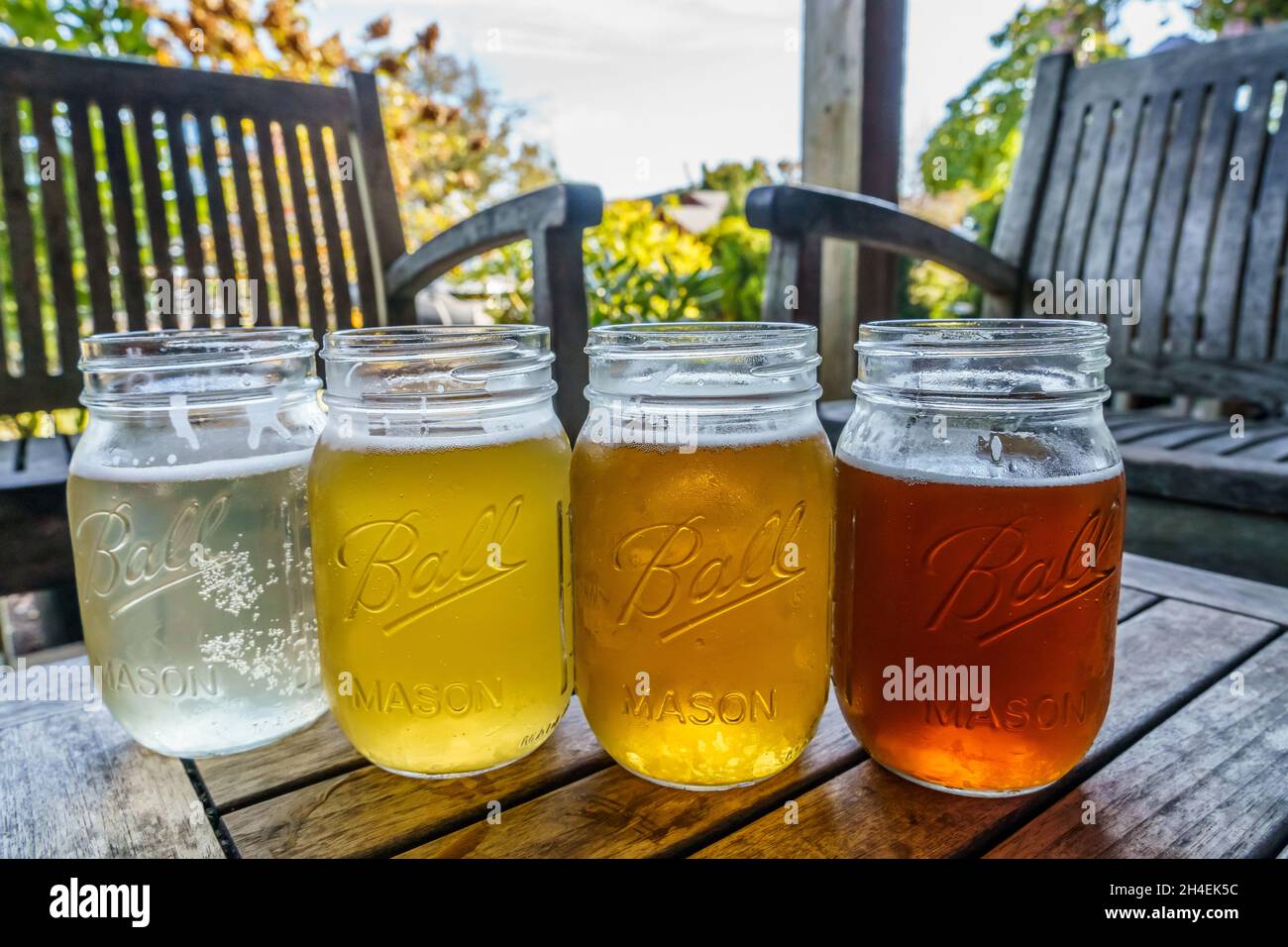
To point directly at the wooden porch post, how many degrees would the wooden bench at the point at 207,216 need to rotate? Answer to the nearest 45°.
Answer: approximately 45° to its left

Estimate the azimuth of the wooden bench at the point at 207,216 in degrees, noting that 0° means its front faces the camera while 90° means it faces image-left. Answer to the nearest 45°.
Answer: approximately 315°
